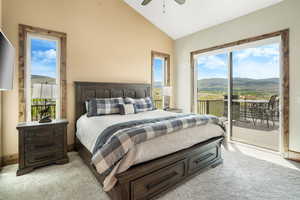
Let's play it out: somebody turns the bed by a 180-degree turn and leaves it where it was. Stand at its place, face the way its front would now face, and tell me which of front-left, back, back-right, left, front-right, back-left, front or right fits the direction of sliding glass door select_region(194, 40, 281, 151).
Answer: right

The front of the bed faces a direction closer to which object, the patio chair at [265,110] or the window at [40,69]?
the patio chair

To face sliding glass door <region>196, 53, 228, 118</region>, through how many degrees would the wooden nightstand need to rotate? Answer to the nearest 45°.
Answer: approximately 45° to its left

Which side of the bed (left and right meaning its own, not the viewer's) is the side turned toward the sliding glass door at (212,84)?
left

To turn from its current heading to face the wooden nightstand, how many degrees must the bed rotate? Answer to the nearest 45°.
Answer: approximately 135° to its right

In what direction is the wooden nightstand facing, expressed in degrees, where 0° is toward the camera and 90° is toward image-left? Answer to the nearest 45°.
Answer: approximately 315°

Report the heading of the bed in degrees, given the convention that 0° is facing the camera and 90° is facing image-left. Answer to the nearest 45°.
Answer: approximately 315°
